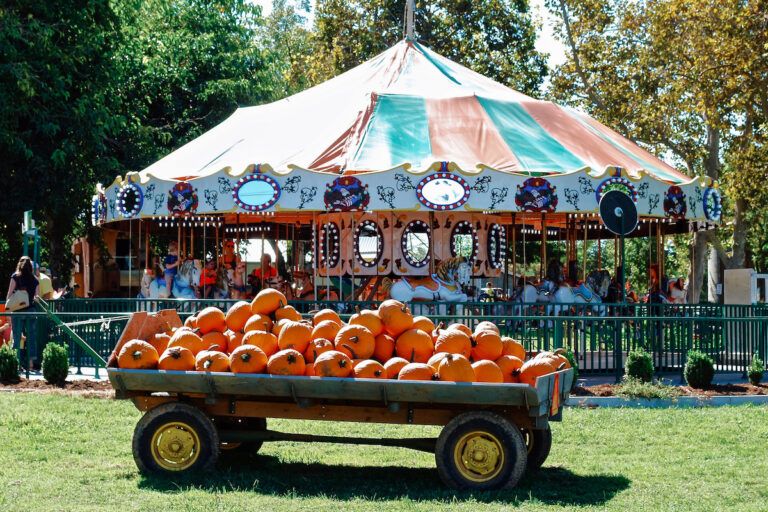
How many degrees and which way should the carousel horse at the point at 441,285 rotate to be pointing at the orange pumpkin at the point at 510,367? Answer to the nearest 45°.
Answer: approximately 90° to its right

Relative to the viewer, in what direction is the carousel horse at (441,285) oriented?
to the viewer's right

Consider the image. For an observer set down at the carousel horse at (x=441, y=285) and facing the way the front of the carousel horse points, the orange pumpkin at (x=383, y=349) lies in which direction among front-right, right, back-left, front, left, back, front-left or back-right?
right

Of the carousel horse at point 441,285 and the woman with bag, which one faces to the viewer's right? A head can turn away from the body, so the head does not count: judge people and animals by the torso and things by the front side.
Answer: the carousel horse
